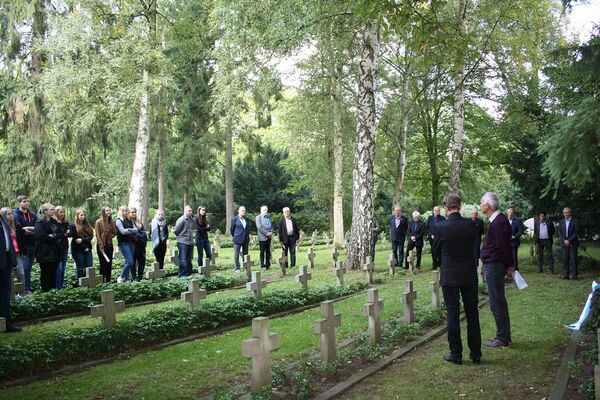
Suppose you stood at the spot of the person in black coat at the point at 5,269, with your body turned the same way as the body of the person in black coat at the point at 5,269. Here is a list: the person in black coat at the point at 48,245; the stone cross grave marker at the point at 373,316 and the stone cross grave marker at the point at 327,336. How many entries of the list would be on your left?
1

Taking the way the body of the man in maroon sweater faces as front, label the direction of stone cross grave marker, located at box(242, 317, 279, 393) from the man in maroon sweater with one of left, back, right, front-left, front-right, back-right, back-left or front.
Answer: front-left

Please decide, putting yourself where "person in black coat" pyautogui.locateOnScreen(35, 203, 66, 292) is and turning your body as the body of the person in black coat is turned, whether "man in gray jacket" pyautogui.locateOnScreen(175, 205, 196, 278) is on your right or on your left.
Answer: on your left

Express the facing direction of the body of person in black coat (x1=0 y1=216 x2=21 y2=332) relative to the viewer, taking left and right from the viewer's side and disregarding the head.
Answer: facing to the right of the viewer

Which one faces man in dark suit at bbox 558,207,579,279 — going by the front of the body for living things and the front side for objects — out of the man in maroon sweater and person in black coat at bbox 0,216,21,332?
the person in black coat

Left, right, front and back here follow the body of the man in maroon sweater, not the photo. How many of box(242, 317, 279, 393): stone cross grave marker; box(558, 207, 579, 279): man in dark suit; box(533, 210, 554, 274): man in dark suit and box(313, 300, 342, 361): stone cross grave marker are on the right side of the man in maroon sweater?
2

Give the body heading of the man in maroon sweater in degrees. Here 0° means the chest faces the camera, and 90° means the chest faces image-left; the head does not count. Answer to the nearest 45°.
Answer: approximately 90°

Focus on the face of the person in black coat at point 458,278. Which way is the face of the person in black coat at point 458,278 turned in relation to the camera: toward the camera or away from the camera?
away from the camera

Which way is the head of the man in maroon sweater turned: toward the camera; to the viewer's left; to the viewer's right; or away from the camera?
to the viewer's left

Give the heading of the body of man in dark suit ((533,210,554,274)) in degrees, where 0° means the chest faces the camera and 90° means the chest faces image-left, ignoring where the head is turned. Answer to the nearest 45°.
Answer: approximately 0°
